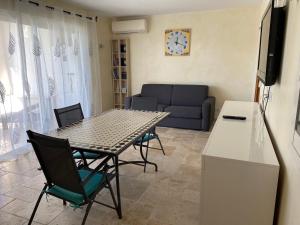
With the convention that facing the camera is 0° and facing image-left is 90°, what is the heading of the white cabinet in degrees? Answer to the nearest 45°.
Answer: approximately 90°

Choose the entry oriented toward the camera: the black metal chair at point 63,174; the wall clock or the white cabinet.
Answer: the wall clock

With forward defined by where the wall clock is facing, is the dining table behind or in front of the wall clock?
in front

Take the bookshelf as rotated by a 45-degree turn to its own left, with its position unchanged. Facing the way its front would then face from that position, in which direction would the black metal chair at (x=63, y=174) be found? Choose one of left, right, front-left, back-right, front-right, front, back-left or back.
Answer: front-right

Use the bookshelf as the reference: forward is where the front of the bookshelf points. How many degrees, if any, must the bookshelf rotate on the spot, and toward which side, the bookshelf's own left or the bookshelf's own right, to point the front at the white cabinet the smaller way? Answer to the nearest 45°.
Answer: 0° — it already faces it

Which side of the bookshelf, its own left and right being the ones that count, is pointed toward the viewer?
front

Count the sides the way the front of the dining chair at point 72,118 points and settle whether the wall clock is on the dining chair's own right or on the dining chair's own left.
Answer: on the dining chair's own left

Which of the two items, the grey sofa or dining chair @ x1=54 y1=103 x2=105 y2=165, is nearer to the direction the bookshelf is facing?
the dining chair

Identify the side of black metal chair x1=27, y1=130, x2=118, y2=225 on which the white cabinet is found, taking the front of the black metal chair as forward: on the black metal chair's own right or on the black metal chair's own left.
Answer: on the black metal chair's own right

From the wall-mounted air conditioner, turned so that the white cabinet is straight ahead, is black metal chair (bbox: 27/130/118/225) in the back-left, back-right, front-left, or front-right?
front-right

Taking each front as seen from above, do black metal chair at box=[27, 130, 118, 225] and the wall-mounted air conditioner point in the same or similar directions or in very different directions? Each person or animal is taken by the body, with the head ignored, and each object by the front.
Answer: very different directions

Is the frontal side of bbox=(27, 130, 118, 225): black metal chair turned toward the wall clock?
yes

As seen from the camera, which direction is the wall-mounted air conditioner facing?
toward the camera

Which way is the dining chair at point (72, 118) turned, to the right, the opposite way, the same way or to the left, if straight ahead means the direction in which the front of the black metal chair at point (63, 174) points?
to the right

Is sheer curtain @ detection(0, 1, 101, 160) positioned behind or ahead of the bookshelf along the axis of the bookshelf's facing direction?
ahead

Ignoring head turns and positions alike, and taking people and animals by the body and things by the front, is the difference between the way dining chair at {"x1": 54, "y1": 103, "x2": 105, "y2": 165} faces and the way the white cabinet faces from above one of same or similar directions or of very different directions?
very different directions
